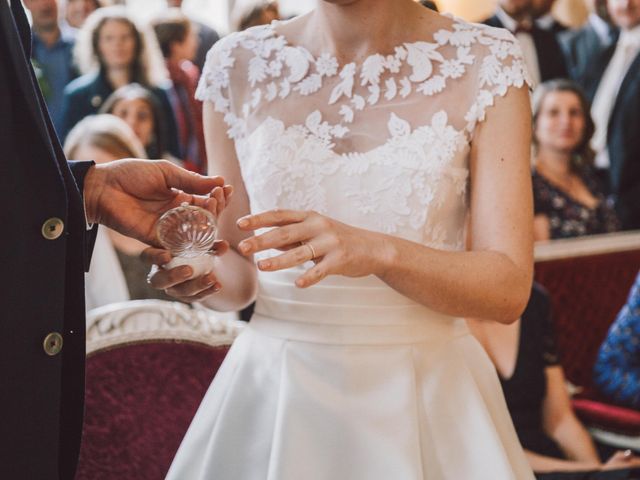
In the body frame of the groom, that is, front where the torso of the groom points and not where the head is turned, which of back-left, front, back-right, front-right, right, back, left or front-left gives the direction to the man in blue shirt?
back-left

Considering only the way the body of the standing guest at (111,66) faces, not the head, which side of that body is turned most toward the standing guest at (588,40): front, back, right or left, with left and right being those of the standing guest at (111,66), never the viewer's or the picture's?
left

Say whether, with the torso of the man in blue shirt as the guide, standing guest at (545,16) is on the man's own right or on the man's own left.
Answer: on the man's own left

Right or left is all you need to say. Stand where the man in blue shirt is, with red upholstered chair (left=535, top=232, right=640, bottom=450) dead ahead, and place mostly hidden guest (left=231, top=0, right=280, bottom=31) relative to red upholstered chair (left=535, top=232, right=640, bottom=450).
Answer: left

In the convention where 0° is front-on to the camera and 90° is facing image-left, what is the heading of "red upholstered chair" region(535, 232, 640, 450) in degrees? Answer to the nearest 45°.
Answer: approximately 315°

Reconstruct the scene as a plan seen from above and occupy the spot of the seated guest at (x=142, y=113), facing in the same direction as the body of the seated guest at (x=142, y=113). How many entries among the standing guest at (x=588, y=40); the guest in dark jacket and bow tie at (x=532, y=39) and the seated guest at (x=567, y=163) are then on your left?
3

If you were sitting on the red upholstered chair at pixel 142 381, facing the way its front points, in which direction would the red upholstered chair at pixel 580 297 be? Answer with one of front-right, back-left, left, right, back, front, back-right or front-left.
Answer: back-left
